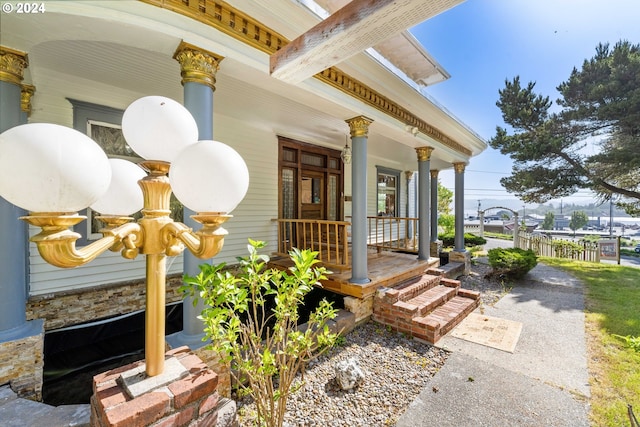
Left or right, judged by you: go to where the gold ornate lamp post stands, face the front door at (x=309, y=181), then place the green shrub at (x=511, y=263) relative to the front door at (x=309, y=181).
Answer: right

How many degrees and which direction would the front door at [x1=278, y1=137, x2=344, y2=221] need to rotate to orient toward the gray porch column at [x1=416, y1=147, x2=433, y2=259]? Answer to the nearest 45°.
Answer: approximately 45° to its left

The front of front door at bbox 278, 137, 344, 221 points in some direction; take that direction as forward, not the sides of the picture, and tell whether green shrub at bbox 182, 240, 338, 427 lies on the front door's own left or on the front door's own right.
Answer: on the front door's own right

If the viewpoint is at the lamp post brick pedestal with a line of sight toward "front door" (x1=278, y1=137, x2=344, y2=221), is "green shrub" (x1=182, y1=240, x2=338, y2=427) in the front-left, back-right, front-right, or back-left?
front-right

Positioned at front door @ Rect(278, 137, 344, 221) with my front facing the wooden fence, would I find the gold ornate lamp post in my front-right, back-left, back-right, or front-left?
back-right

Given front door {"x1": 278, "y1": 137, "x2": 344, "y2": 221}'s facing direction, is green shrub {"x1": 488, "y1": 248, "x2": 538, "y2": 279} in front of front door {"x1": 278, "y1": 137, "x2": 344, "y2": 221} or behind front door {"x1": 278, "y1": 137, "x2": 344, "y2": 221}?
in front

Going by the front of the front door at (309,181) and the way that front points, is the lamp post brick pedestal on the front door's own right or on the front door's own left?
on the front door's own right

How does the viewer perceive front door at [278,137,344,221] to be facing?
facing the viewer and to the right of the viewer

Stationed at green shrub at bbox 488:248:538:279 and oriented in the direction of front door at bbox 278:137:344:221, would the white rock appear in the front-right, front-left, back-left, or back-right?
front-left

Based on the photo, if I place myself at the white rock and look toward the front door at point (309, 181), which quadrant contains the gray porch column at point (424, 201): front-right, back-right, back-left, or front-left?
front-right

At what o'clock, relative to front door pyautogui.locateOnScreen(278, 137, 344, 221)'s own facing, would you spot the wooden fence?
The wooden fence is roughly at 10 o'clock from the front door.

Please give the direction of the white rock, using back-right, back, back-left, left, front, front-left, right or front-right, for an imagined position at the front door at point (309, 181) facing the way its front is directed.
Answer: front-right

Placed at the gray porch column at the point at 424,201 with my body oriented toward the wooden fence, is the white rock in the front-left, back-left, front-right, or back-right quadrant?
back-right

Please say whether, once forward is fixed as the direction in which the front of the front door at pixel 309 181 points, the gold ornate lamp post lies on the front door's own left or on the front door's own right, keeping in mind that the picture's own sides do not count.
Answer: on the front door's own right
